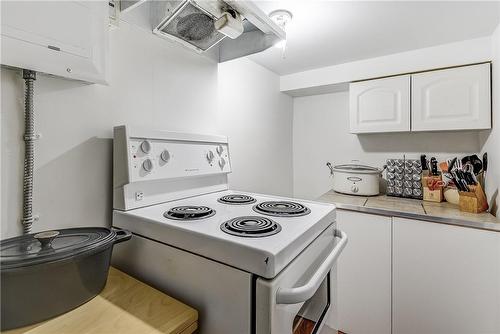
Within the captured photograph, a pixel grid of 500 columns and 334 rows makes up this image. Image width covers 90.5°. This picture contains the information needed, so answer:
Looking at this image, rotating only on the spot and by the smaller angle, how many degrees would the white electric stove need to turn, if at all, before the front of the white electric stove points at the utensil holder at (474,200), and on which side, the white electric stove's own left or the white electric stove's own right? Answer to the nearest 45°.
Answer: approximately 45° to the white electric stove's own left

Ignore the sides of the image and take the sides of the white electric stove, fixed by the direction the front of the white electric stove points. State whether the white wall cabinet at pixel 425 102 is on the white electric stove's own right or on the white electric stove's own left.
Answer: on the white electric stove's own left

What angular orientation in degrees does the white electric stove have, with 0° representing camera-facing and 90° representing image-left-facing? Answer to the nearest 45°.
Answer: approximately 315°

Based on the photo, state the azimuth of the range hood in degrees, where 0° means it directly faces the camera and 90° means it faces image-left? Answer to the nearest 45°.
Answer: approximately 315°

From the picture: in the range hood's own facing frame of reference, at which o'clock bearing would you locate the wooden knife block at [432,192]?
The wooden knife block is roughly at 10 o'clock from the range hood.
